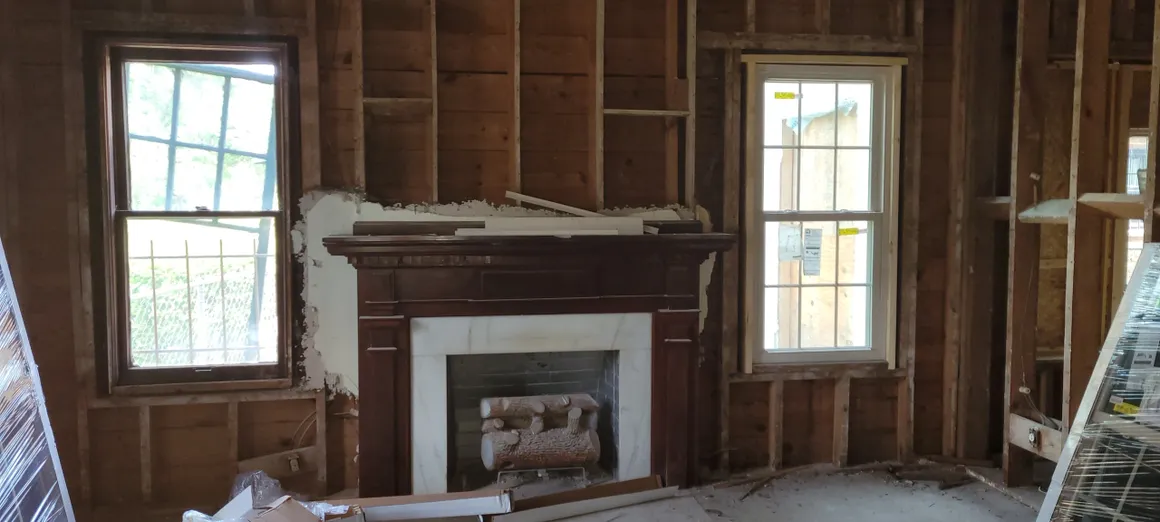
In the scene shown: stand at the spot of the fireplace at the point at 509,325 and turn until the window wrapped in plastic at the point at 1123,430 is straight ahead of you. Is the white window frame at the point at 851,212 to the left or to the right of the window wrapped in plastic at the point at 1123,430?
left

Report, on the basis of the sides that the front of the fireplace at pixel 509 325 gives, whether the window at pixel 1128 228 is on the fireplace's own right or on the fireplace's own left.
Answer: on the fireplace's own left

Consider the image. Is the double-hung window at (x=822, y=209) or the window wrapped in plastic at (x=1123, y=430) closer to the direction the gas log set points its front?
the window wrapped in plastic

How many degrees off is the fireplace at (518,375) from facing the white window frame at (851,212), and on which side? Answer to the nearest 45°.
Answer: approximately 90° to its left

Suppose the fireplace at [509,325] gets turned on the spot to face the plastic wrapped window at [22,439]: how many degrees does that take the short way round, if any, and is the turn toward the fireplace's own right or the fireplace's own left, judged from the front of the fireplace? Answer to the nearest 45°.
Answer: approximately 45° to the fireplace's own right

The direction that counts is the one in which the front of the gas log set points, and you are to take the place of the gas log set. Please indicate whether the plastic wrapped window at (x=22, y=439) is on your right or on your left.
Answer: on your right

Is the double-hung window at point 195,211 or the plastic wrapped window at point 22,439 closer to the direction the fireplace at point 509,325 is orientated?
the plastic wrapped window

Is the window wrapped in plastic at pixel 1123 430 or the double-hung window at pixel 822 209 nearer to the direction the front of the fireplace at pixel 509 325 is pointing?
the window wrapped in plastic

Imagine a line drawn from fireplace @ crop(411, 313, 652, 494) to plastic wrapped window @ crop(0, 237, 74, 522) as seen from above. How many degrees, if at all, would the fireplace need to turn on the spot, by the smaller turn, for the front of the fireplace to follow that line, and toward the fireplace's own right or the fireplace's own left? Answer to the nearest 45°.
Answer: approximately 45° to the fireplace's own right

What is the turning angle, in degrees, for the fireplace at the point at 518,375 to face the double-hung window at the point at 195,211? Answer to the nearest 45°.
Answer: approximately 90° to its right
